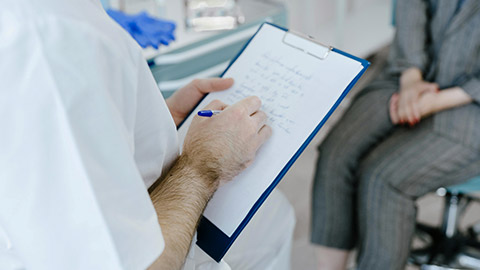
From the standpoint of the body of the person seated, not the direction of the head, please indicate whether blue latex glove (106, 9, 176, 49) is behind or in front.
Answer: in front

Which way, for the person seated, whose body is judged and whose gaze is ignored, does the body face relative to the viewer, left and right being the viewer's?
facing the viewer and to the left of the viewer
